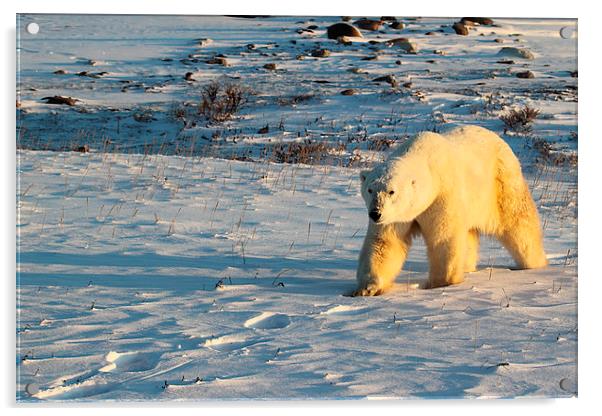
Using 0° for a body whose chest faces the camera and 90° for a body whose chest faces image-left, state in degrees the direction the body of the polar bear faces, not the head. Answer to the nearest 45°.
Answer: approximately 45°

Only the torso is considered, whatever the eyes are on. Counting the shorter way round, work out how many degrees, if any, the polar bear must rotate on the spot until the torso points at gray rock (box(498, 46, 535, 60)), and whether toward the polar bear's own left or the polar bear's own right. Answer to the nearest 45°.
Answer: approximately 135° to the polar bear's own right

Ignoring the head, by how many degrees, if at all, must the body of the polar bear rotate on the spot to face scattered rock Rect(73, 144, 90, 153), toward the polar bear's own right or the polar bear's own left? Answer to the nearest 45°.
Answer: approximately 90° to the polar bear's own right

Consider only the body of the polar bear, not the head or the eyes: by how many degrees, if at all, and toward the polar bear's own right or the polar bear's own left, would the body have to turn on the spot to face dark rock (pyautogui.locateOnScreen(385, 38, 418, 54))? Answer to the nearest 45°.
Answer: approximately 135° to the polar bear's own right

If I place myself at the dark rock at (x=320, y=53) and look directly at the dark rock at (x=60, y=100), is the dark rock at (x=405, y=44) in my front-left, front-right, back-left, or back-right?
back-left

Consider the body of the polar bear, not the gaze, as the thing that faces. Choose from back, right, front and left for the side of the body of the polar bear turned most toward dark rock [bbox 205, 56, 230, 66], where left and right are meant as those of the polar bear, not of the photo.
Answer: right
